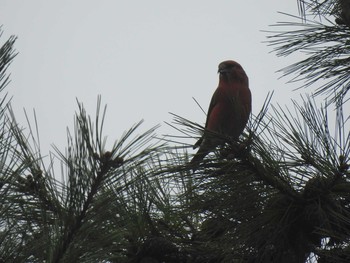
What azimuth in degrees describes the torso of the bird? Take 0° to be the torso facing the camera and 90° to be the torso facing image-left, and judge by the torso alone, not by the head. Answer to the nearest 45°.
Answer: approximately 315°
